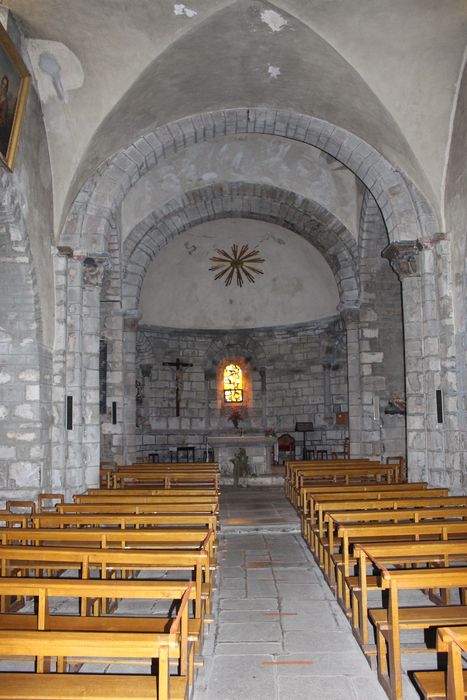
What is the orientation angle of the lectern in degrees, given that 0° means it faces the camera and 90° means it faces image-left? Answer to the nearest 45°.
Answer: approximately 0°

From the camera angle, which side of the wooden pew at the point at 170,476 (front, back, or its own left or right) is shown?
back

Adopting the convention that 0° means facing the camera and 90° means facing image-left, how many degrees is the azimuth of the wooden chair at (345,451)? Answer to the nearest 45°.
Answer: approximately 90°

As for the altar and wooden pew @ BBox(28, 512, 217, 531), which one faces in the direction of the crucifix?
the wooden pew

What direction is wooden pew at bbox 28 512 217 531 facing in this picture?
away from the camera

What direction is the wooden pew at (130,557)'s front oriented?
away from the camera

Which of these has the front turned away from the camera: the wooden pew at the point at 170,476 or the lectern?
the wooden pew

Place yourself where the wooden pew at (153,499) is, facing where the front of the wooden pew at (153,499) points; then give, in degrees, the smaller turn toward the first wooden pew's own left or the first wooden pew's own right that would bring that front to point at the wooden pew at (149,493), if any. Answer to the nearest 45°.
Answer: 0° — it already faces it

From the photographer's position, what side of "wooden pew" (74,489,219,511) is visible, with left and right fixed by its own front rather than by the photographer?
back

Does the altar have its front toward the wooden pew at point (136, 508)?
yes
